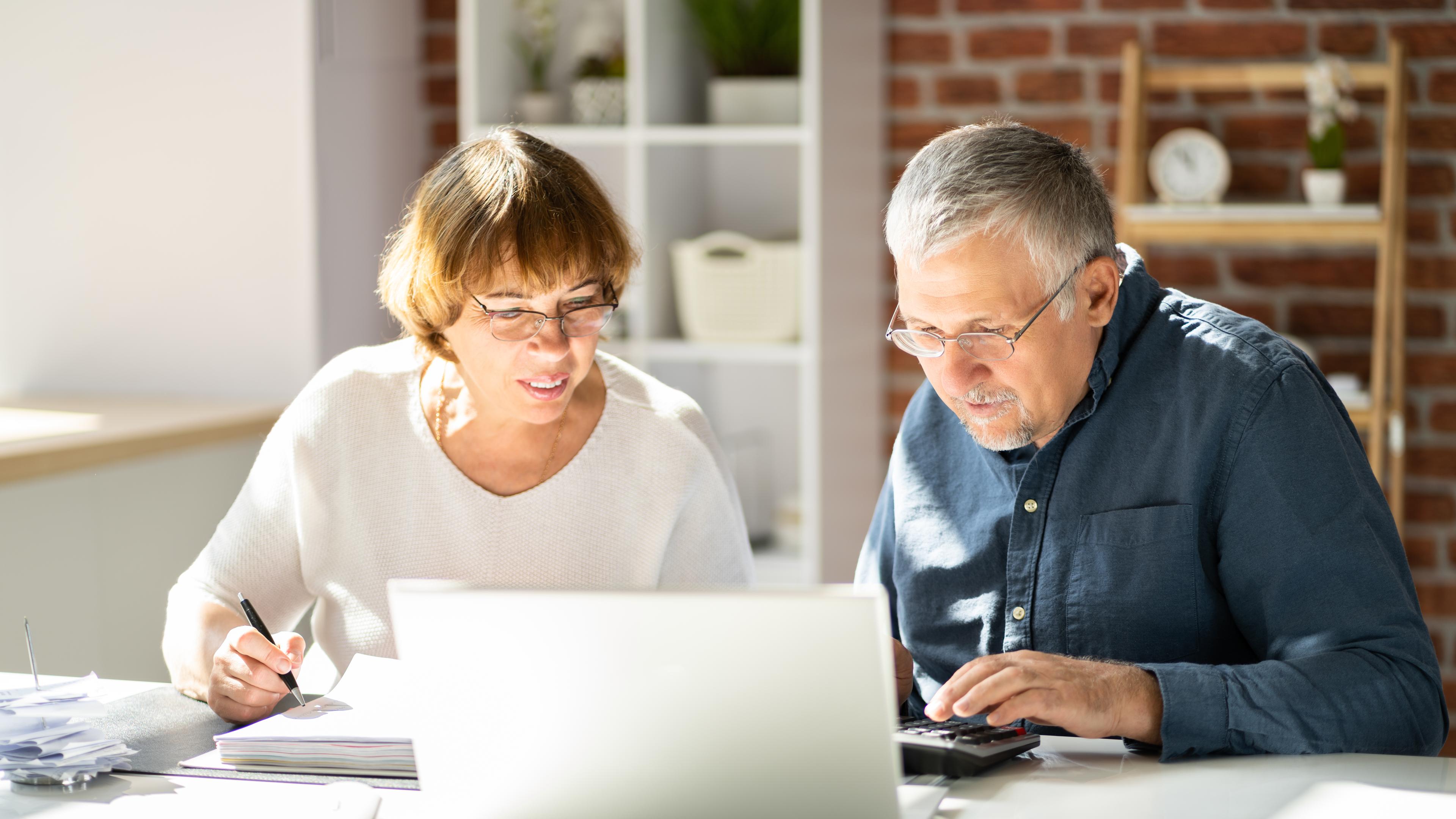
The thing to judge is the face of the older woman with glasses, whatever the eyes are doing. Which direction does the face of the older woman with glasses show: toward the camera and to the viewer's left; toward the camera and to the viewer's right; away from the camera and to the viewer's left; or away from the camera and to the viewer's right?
toward the camera and to the viewer's right

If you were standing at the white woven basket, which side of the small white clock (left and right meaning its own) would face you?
right

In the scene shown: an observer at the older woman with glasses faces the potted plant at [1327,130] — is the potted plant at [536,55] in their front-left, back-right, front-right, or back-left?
front-left

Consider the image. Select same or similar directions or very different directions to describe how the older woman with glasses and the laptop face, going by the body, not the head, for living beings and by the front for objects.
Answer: very different directions

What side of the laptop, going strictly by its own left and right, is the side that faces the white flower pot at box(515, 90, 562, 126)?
front

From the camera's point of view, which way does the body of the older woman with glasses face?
toward the camera

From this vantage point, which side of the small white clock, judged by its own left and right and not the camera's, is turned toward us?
front

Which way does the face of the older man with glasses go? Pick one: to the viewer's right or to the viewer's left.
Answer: to the viewer's left

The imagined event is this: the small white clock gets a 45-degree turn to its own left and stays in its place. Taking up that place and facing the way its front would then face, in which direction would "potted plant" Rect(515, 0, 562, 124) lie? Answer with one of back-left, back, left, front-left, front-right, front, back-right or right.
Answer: back-right

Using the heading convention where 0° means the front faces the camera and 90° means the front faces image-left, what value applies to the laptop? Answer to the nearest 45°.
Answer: approximately 180°

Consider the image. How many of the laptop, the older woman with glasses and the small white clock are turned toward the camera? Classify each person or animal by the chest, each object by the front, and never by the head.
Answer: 2

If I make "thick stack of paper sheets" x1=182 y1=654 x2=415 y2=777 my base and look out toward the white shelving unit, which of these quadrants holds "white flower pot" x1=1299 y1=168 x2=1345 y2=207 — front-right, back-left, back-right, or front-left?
front-right

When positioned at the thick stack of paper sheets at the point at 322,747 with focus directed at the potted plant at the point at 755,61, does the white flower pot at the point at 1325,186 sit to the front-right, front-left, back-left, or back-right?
front-right

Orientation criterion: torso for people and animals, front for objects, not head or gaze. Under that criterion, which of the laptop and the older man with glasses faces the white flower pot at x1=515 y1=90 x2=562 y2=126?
the laptop

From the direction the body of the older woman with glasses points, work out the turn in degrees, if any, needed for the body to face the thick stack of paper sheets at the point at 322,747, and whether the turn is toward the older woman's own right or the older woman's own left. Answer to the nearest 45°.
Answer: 0° — they already face it
